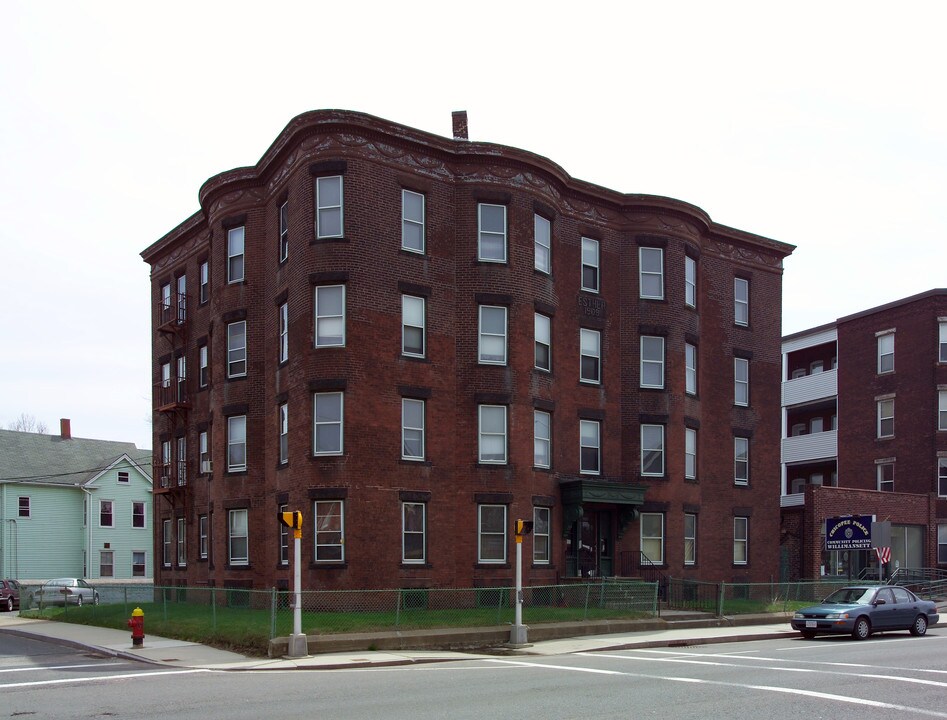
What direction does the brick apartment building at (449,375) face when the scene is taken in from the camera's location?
facing the viewer and to the right of the viewer

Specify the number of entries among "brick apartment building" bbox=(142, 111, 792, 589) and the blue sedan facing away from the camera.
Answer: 0

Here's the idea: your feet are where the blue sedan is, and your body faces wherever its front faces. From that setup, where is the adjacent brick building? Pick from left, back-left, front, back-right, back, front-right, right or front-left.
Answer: back-right

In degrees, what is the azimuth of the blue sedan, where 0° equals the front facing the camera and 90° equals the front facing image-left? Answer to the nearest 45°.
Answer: approximately 45°

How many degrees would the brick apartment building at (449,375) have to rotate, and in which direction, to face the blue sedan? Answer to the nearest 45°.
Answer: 0° — it already faces it

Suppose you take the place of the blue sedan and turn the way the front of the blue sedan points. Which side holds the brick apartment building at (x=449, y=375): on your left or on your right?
on your right

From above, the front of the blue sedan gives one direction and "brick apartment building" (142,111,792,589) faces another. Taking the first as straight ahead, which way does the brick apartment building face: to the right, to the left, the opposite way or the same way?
to the left

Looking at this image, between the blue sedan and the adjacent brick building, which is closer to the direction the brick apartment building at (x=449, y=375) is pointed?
the blue sedan
